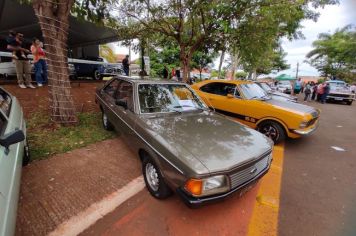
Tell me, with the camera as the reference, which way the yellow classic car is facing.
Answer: facing the viewer and to the right of the viewer

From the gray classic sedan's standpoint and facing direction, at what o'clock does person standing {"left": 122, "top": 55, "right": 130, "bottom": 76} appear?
The person standing is roughly at 7 o'clock from the gray classic sedan.

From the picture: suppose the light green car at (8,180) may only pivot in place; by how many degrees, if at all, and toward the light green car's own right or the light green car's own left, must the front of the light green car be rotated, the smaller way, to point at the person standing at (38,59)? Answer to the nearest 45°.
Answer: approximately 180°

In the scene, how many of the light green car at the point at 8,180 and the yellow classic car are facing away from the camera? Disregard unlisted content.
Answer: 0

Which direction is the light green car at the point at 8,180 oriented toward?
toward the camera

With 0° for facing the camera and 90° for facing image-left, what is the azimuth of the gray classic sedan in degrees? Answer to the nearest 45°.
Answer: approximately 315°

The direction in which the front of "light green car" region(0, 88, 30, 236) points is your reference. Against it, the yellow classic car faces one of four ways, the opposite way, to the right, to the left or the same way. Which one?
the same way

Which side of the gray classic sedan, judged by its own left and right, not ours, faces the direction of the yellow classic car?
left

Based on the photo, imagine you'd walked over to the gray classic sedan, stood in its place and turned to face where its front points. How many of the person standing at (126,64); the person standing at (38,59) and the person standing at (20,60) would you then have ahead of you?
0

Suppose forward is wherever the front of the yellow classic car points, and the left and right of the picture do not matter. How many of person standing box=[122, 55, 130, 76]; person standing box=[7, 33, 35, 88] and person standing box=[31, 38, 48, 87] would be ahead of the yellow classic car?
0

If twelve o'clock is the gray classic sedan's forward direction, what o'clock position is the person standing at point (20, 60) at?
The person standing is roughly at 6 o'clock from the gray classic sedan.

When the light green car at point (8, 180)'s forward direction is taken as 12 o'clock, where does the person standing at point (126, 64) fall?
The person standing is roughly at 7 o'clock from the light green car.

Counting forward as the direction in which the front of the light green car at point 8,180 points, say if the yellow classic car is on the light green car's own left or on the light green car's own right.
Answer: on the light green car's own left

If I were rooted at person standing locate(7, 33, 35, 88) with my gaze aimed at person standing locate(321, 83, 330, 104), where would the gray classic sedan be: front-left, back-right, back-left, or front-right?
front-right
